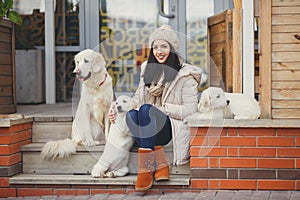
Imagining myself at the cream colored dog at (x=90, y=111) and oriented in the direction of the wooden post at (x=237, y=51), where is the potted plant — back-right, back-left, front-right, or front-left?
back-left

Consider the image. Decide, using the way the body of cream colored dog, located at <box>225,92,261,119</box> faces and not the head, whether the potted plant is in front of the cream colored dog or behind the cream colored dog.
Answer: in front

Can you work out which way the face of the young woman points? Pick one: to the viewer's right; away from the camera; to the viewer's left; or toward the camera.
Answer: toward the camera

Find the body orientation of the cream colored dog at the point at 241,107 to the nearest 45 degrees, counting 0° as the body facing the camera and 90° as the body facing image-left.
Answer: approximately 90°

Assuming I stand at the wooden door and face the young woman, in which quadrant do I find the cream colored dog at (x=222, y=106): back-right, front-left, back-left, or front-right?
front-left

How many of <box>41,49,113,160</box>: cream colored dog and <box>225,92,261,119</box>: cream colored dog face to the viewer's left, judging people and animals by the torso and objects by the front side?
1

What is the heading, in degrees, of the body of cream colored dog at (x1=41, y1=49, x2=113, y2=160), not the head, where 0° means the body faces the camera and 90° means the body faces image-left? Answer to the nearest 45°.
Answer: approximately 315°
